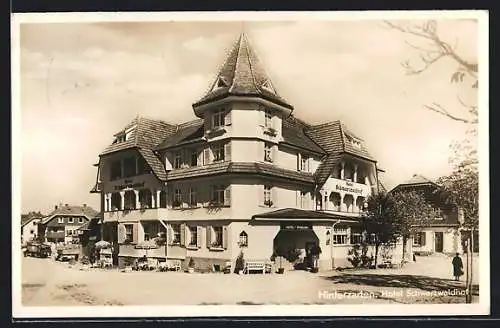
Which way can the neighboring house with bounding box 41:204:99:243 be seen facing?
toward the camera

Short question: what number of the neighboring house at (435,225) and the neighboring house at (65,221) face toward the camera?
2
